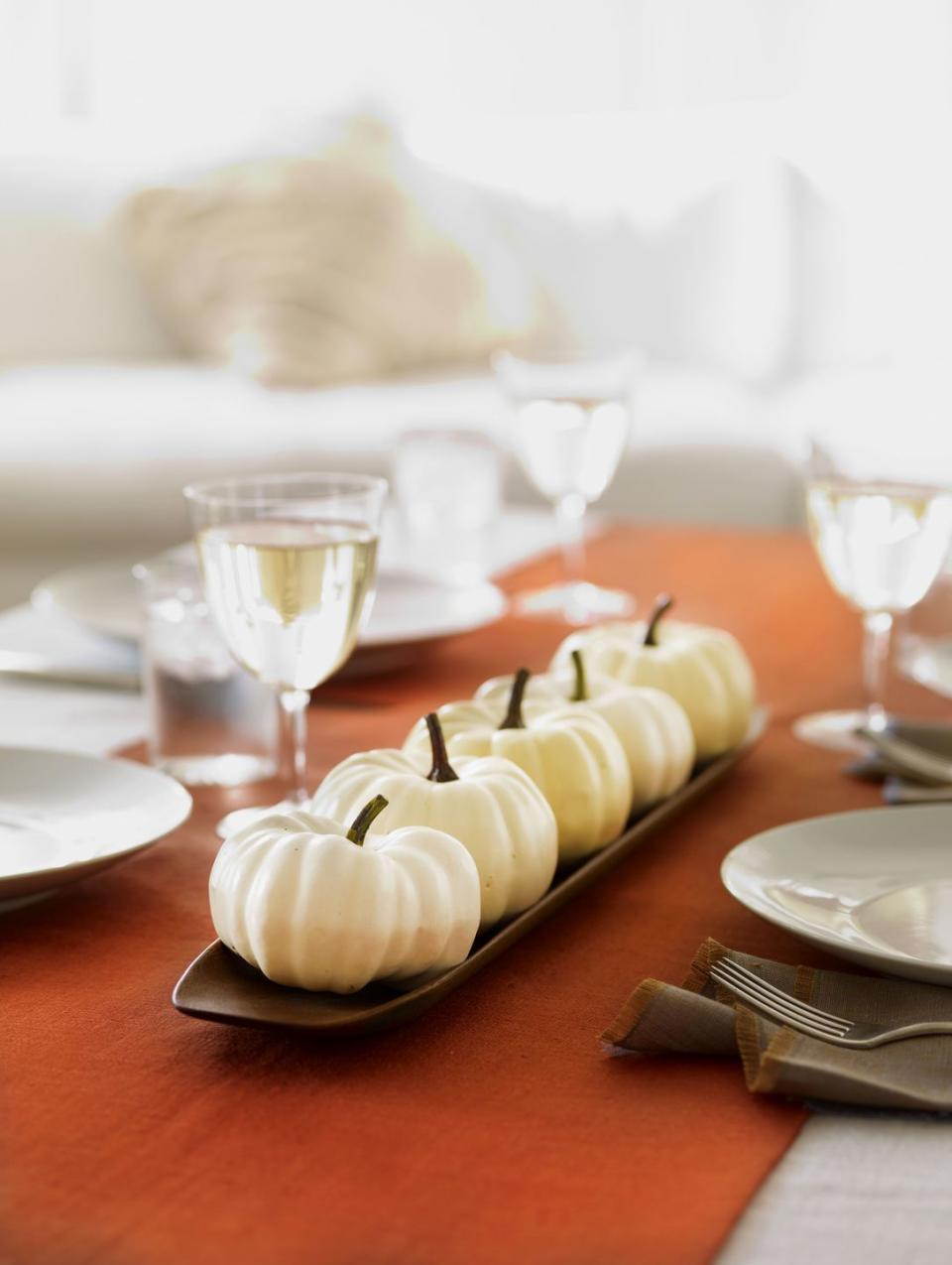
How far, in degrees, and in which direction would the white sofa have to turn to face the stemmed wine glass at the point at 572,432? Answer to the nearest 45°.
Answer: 0° — it already faces it

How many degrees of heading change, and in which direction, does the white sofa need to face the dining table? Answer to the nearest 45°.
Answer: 0° — it already faces it

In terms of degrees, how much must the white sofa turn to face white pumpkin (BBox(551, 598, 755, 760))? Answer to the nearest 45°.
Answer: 0° — it already faces it

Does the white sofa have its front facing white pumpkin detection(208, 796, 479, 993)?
yes

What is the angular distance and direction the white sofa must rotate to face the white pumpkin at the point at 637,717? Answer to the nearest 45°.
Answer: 0° — it already faces it

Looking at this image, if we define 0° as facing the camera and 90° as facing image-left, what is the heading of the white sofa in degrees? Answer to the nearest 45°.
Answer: approximately 0°

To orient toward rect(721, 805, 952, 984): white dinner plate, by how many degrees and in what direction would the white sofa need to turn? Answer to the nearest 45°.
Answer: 0° — it already faces it
